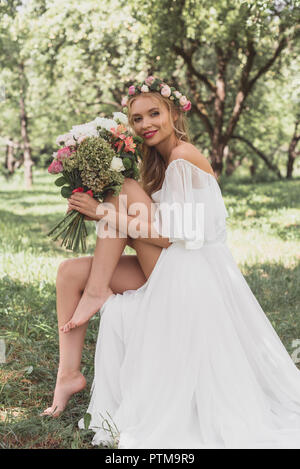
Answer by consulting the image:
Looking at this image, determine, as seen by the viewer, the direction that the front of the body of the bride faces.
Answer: to the viewer's left

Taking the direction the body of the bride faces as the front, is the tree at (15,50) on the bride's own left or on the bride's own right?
on the bride's own right

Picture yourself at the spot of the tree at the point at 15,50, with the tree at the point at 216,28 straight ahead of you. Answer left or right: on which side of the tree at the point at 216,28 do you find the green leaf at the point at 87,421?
right

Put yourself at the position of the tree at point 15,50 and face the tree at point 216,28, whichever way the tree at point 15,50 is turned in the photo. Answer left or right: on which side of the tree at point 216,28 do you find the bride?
right

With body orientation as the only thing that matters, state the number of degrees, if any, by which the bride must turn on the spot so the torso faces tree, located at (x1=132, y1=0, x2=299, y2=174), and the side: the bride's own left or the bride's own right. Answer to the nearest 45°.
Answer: approximately 90° to the bride's own right
